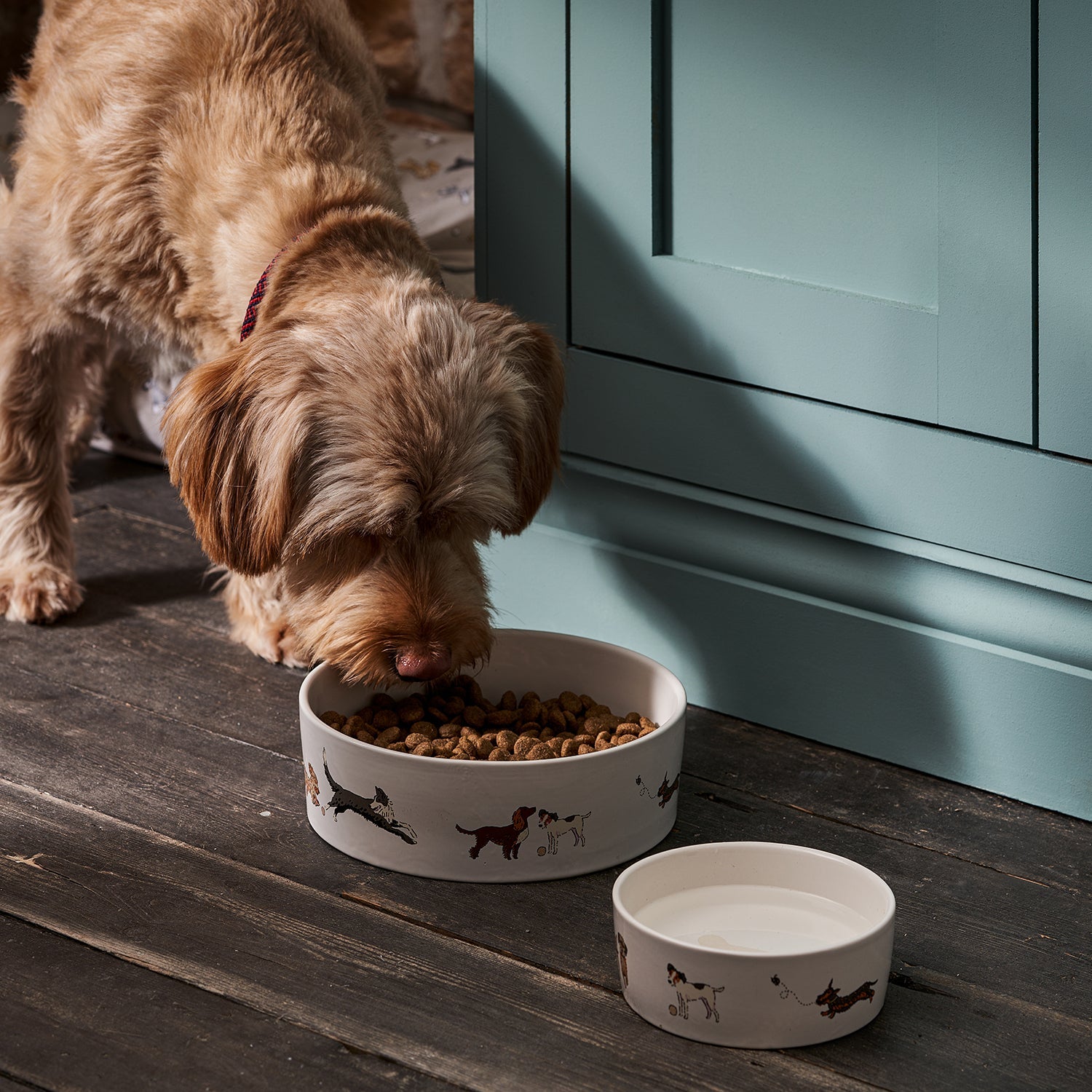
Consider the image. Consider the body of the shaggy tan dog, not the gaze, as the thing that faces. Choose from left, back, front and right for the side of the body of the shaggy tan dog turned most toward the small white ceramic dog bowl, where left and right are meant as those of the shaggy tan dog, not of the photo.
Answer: front

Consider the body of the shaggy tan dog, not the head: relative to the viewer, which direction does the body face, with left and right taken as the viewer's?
facing the viewer and to the right of the viewer
